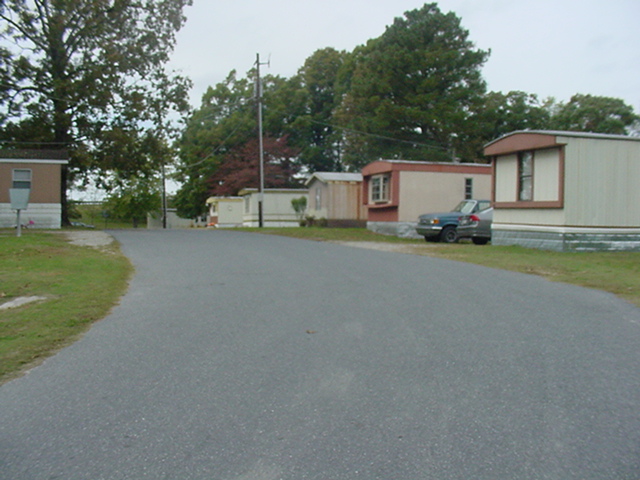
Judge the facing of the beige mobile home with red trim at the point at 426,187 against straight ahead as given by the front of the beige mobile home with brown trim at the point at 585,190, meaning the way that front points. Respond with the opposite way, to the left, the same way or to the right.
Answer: the same way

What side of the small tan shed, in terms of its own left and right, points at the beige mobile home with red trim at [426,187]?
left

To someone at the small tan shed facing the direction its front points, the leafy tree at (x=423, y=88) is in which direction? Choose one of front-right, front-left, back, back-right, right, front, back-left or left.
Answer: back

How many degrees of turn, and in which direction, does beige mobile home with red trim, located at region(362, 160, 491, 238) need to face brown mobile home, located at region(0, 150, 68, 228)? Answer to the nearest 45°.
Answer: approximately 45° to its right

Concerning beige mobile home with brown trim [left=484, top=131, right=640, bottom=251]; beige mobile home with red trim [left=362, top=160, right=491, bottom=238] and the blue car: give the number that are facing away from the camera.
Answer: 0

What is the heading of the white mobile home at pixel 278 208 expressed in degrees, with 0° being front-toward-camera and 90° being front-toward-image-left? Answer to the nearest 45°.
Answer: approximately 45°

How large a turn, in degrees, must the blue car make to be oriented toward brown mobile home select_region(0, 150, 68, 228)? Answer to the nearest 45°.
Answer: approximately 45° to its right

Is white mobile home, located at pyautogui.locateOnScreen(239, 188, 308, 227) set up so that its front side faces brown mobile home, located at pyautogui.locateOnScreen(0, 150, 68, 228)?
yes

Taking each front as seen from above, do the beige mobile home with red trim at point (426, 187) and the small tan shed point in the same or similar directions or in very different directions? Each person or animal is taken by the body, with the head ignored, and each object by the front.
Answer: same or similar directions

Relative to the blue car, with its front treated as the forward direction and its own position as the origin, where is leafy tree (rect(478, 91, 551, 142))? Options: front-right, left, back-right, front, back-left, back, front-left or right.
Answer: back-right

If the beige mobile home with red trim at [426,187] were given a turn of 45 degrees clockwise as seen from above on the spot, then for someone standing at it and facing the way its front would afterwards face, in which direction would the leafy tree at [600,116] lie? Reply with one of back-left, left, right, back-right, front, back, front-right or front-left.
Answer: back-right

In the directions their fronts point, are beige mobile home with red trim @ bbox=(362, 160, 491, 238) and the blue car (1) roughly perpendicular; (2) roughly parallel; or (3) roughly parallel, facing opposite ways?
roughly parallel

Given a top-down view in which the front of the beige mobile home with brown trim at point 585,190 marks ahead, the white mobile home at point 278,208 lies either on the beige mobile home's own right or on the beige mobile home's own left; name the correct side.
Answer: on the beige mobile home's own right

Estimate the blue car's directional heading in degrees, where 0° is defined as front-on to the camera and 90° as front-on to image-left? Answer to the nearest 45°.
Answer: approximately 45°

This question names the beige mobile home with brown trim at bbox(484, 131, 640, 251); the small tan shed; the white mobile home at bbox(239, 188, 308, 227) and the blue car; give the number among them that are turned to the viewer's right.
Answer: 0

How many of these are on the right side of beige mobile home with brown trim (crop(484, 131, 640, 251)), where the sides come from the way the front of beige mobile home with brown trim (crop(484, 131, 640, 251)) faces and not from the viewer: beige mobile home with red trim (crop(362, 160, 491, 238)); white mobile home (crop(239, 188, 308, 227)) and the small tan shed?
3

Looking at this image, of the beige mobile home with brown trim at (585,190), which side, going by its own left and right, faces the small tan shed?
right
